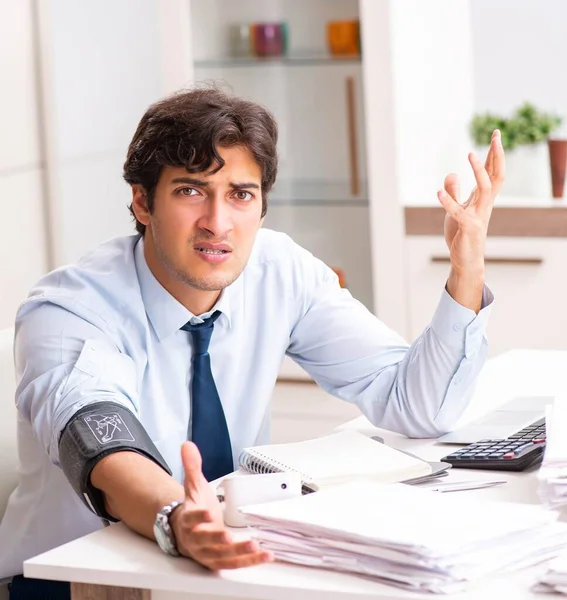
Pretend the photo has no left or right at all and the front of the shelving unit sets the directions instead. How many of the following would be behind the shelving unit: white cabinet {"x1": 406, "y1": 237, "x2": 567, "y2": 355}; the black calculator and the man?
0

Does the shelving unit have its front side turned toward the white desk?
yes

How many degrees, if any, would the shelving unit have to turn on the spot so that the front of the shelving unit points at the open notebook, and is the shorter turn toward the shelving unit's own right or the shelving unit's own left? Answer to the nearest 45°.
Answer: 0° — it already faces it

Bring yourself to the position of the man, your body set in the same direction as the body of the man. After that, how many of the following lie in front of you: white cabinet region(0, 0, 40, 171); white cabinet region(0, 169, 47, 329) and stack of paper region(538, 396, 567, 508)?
1

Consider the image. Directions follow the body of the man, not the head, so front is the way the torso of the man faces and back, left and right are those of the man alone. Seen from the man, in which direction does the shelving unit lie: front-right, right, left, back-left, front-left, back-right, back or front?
back-left

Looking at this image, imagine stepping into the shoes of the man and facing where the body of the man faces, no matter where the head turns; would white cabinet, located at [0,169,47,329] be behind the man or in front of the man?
behind

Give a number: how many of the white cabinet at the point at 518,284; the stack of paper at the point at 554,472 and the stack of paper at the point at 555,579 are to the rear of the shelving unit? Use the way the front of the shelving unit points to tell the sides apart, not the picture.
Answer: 0

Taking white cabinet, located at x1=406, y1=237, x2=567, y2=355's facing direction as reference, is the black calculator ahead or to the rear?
ahead

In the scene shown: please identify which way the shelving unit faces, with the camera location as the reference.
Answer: facing the viewer

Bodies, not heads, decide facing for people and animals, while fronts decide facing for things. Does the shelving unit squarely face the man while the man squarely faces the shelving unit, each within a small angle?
no

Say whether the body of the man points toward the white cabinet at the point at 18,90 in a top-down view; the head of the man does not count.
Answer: no

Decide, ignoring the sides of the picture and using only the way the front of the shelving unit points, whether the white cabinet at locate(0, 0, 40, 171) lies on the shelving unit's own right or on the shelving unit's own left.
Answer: on the shelving unit's own right

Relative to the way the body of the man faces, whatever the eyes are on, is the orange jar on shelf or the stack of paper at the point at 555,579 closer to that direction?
the stack of paper

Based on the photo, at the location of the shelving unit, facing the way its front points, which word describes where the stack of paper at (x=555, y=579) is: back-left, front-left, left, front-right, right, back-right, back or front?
front

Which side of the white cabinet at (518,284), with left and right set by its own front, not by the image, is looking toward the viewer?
front

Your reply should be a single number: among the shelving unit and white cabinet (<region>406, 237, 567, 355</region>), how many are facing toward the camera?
2

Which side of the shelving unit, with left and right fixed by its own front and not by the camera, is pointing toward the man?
front

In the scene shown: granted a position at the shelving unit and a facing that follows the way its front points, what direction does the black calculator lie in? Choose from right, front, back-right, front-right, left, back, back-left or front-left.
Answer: front
